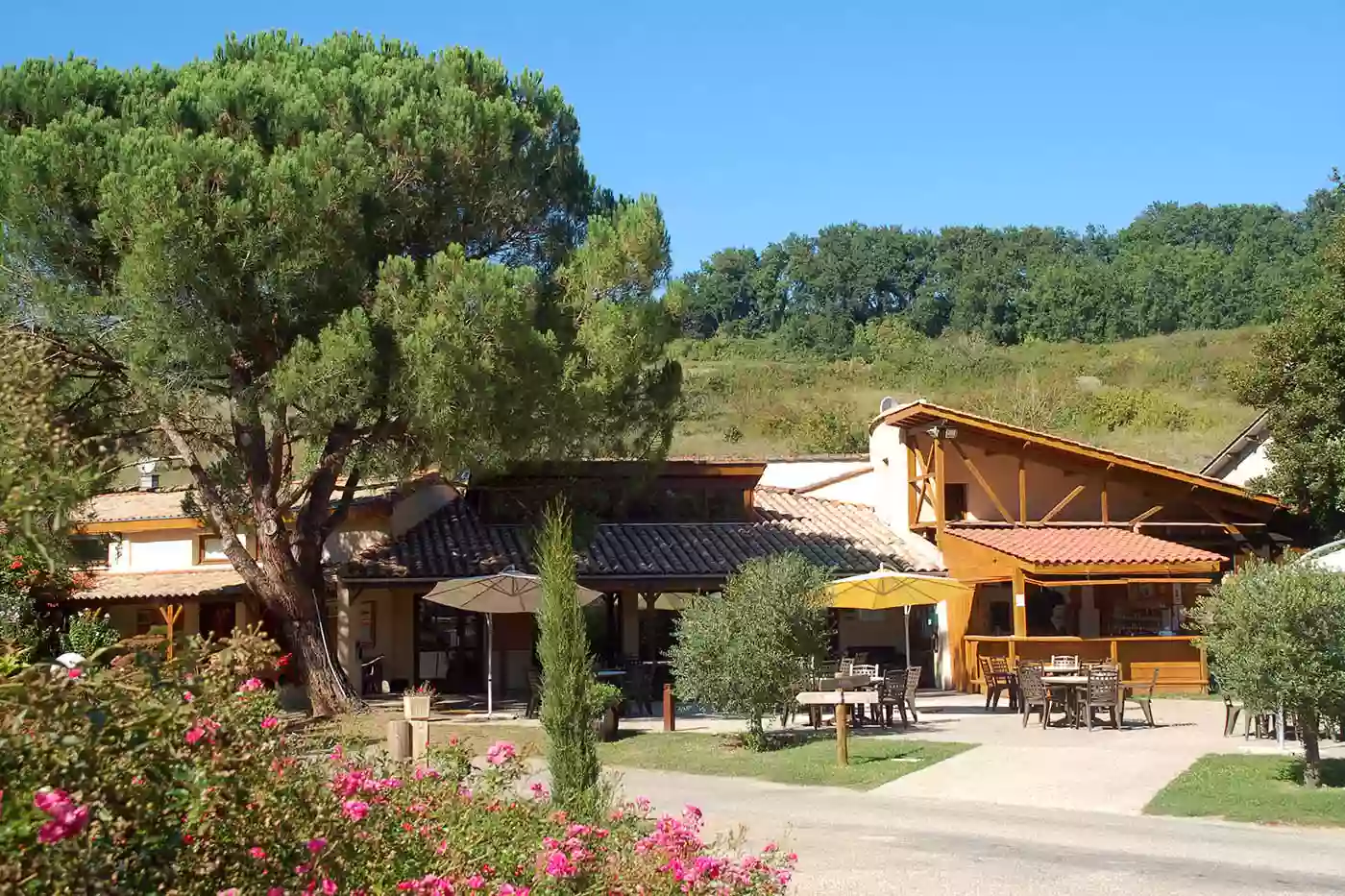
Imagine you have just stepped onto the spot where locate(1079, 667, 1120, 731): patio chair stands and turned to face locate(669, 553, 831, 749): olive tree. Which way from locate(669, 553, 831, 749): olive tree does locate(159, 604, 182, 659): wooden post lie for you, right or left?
right

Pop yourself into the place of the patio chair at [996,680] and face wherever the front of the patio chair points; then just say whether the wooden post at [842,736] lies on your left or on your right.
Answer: on your right

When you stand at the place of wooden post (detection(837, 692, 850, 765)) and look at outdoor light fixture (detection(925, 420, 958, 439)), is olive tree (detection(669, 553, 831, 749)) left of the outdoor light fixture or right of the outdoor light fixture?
left

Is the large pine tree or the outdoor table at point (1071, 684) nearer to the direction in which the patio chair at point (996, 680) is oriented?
the outdoor table

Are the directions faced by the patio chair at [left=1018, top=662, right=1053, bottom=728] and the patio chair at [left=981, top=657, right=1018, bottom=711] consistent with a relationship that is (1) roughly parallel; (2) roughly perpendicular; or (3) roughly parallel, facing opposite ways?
roughly perpendicular

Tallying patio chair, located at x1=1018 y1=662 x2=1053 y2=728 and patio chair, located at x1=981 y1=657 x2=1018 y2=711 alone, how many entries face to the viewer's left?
0

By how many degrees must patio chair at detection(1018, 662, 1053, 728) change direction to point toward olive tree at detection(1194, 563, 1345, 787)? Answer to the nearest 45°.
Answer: approximately 135° to its right

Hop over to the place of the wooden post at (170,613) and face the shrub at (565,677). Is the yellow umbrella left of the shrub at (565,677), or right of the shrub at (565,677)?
left

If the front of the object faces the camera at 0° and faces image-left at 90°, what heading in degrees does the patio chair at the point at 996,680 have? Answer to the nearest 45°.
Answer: approximately 315°

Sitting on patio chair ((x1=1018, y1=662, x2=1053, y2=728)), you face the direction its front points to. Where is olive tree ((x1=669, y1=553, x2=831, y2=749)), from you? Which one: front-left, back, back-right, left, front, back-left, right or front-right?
back

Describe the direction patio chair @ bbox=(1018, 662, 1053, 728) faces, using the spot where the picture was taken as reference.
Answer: facing away from the viewer and to the right of the viewer
